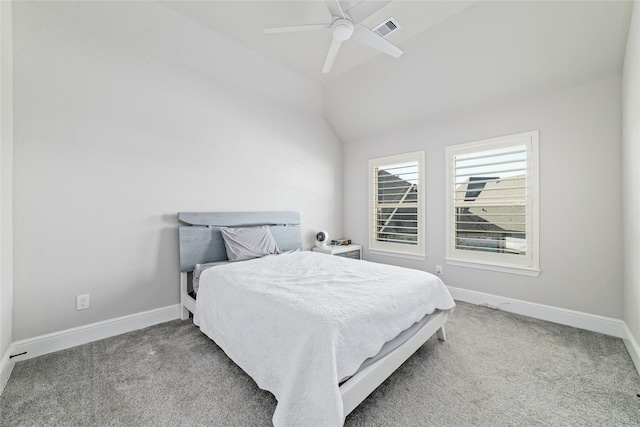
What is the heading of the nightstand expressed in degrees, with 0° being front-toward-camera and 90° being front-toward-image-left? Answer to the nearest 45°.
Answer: approximately 315°

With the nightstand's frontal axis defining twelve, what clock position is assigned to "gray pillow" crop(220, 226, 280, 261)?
The gray pillow is roughly at 3 o'clock from the nightstand.

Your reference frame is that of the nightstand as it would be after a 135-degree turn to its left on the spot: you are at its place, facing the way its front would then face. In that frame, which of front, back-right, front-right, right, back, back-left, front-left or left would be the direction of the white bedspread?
back

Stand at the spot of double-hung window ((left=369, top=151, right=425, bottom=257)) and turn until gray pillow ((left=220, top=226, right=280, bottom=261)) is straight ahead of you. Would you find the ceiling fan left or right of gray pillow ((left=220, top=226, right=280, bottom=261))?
left

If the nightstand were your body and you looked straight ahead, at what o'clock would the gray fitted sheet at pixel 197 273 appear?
The gray fitted sheet is roughly at 3 o'clock from the nightstand.
